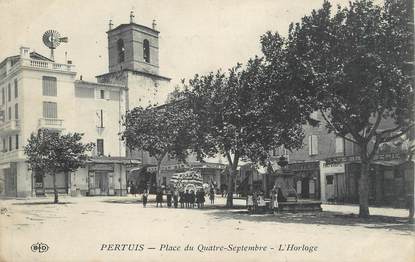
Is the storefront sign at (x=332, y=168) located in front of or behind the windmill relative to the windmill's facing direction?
behind

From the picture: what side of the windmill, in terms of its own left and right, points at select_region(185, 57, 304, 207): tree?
back

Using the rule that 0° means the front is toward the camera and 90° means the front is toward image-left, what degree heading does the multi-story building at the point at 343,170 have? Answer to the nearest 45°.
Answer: approximately 45°

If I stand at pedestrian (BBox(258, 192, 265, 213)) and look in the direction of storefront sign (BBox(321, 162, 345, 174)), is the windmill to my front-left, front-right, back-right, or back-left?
back-left

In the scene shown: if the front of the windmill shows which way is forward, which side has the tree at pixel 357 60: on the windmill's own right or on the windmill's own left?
on the windmill's own left

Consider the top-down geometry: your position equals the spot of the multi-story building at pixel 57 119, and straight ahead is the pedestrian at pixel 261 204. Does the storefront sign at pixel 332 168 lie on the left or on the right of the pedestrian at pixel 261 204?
left

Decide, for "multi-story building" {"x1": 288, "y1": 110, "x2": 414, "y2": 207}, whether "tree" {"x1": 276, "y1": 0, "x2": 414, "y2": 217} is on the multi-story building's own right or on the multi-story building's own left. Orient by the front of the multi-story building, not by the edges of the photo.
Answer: on the multi-story building's own left
